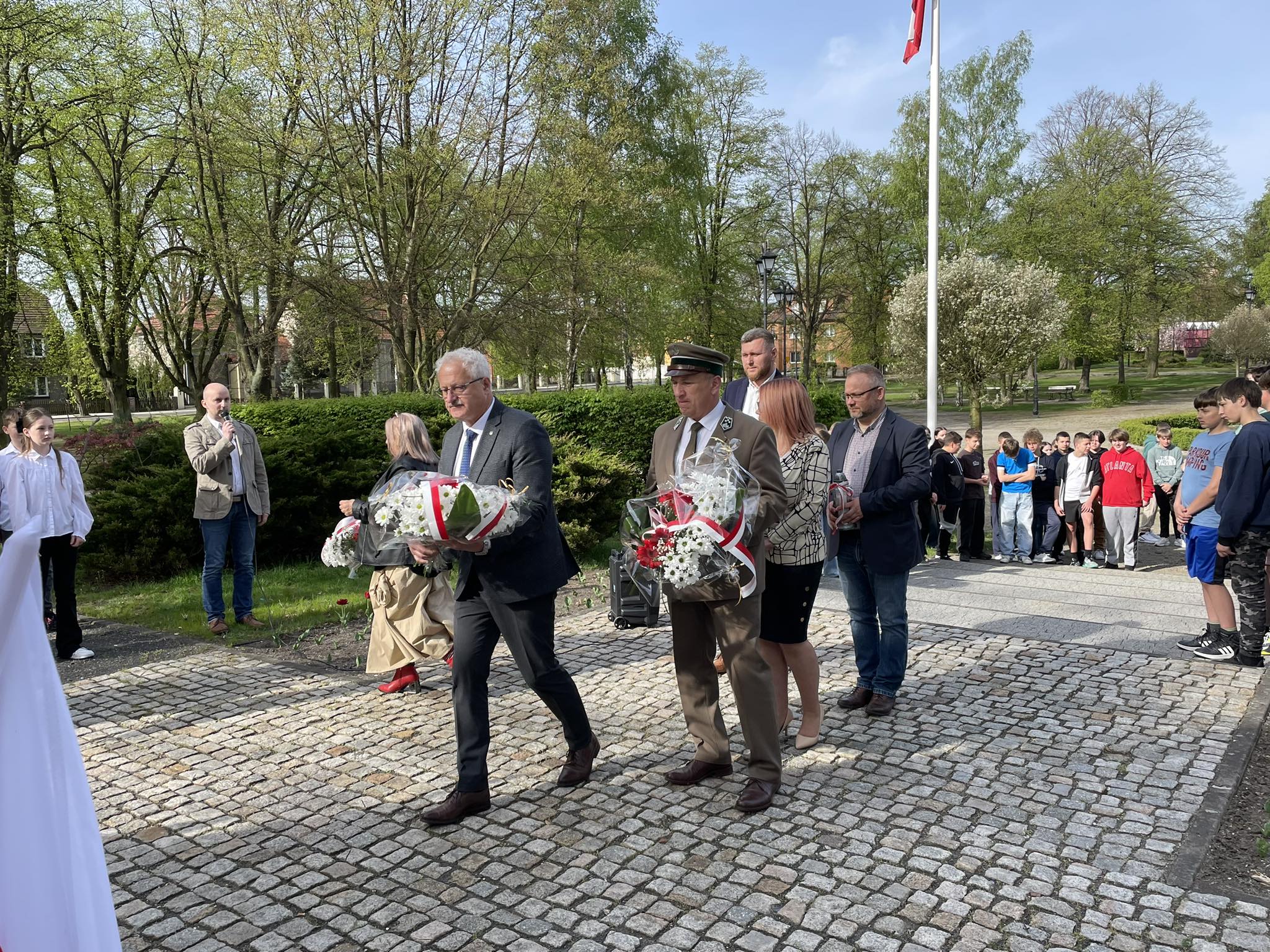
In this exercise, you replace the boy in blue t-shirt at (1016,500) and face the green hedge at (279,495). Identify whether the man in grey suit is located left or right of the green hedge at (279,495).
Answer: left

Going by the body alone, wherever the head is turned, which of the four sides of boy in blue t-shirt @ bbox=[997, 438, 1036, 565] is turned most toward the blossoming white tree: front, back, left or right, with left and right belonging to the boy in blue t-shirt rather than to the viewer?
back

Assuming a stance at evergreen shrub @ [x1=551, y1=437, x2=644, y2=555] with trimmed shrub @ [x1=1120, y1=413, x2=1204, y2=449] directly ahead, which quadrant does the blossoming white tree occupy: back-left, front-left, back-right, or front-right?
front-left

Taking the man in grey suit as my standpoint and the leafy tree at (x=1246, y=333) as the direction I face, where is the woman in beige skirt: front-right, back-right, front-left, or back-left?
front-left

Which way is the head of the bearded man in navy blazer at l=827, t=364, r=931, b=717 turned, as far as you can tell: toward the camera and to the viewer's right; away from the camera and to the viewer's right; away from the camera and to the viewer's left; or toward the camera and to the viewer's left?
toward the camera and to the viewer's left

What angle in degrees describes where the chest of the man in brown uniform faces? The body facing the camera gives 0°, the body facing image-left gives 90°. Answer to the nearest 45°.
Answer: approximately 45°

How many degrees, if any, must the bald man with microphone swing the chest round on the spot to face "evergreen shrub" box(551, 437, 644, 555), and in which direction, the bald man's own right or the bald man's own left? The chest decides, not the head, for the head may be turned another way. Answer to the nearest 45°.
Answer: approximately 90° to the bald man's own left

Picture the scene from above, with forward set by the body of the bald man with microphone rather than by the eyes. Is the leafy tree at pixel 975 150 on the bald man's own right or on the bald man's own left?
on the bald man's own left

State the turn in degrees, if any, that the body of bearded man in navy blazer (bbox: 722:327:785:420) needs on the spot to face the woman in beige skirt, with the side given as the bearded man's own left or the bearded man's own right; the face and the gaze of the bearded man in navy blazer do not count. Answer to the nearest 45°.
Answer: approximately 45° to the bearded man's own right

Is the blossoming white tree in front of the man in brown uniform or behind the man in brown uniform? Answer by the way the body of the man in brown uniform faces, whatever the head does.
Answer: behind

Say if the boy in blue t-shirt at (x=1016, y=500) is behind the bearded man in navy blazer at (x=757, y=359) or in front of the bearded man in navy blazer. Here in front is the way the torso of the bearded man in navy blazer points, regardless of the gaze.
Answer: behind

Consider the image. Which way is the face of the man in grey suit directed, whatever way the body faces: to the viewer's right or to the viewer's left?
to the viewer's left

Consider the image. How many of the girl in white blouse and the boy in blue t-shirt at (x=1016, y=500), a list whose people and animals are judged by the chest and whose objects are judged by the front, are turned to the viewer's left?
0

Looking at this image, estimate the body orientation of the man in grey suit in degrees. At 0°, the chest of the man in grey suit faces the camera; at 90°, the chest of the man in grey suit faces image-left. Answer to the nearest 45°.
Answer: approximately 45°

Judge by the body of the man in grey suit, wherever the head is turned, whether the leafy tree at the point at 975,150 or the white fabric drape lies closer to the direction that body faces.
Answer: the white fabric drape

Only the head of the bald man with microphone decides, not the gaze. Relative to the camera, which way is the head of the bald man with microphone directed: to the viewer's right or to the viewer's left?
to the viewer's right

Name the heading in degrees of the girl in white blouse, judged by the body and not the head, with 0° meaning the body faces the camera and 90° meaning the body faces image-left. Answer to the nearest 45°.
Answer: approximately 315°
